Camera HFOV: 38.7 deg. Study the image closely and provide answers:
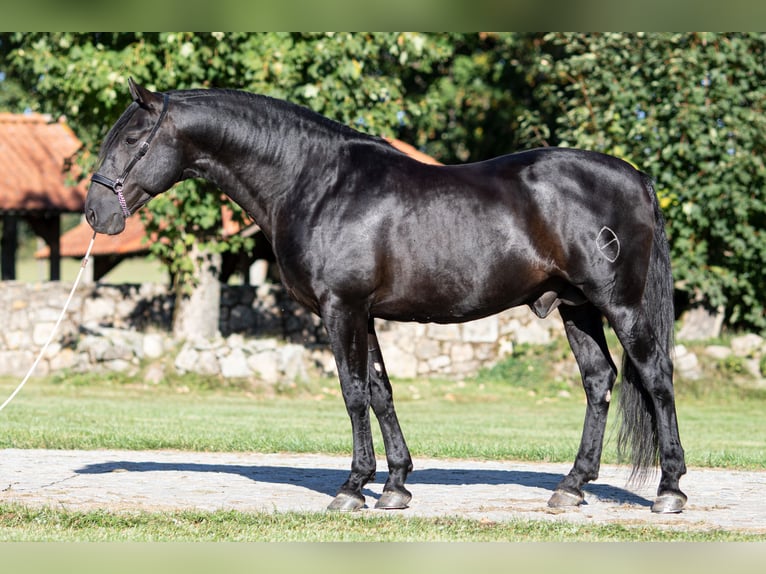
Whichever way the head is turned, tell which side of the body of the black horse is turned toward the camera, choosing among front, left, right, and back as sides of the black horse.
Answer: left

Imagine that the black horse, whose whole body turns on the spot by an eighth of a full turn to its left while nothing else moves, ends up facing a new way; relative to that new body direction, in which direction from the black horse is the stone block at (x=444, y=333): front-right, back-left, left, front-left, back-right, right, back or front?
back-right

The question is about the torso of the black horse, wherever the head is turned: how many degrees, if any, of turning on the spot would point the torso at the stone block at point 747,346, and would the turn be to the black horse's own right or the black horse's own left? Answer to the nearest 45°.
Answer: approximately 135° to the black horse's own right

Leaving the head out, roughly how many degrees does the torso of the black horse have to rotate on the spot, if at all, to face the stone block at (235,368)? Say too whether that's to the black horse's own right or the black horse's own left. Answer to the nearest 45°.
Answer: approximately 90° to the black horse's own right

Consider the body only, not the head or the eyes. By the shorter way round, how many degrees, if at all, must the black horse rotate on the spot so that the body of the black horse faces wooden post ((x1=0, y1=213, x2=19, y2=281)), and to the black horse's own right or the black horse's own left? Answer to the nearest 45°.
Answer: approximately 45° to the black horse's own right

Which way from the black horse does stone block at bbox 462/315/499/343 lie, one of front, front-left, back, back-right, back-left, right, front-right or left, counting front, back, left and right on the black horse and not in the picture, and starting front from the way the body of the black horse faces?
right

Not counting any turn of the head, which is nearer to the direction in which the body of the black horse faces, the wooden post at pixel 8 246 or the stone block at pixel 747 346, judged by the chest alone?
the wooden post
